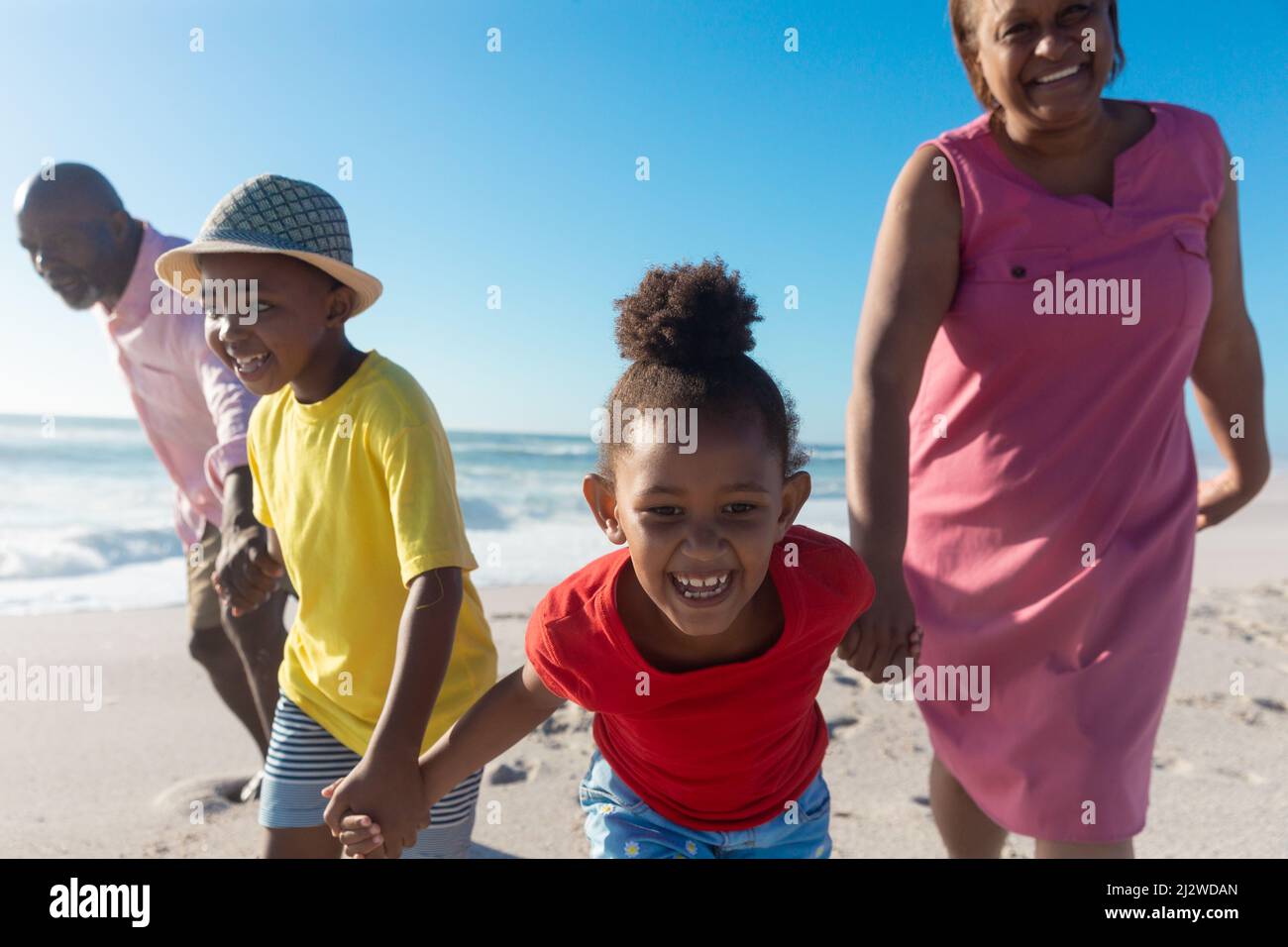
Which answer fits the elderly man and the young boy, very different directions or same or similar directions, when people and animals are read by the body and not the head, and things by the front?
same or similar directions

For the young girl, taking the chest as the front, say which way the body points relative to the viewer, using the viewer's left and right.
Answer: facing the viewer

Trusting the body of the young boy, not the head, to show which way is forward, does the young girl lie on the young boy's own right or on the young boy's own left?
on the young boy's own left

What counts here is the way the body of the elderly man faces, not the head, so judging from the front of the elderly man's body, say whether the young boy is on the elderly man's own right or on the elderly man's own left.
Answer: on the elderly man's own left

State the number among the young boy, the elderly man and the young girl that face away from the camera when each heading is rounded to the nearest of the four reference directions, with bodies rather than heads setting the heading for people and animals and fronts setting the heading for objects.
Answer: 0

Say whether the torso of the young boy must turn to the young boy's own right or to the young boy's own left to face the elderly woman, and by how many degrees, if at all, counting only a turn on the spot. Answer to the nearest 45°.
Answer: approximately 90° to the young boy's own left

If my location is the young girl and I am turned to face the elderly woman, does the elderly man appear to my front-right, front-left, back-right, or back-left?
back-left

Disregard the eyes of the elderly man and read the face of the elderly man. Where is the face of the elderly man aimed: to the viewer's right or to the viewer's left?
to the viewer's left

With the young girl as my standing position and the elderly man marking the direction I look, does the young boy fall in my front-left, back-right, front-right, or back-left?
front-left

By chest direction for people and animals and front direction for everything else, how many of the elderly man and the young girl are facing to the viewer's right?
0

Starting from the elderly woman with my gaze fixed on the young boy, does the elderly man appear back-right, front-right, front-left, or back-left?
front-right

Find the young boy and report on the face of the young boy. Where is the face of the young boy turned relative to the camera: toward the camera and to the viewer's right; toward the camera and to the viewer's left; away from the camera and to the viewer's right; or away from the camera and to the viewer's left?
toward the camera and to the viewer's left

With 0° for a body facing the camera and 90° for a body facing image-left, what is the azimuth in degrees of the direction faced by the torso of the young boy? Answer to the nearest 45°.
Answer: approximately 45°

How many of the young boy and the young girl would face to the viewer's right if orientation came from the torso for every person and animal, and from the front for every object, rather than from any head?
0

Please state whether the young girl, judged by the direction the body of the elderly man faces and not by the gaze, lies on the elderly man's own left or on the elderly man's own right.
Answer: on the elderly man's own left

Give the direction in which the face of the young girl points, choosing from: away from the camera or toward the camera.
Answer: toward the camera

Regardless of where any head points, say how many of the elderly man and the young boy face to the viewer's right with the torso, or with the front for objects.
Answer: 0

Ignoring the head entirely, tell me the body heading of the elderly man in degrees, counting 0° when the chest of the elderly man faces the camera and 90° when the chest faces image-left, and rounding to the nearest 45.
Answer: approximately 45°
